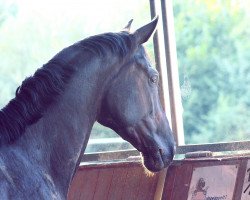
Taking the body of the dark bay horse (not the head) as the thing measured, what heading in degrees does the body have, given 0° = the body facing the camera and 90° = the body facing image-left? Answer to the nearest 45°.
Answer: approximately 270°
